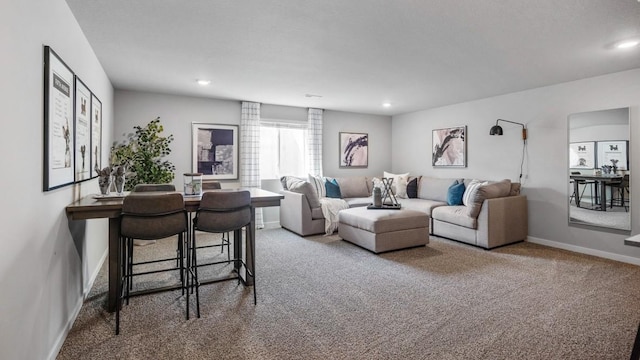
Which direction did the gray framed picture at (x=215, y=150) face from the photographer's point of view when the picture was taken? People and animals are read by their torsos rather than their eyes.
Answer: facing the viewer

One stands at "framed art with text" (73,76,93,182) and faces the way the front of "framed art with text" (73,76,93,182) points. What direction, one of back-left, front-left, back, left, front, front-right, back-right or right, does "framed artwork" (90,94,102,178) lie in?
left

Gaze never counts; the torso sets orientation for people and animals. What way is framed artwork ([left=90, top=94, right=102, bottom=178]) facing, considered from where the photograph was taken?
facing to the right of the viewer

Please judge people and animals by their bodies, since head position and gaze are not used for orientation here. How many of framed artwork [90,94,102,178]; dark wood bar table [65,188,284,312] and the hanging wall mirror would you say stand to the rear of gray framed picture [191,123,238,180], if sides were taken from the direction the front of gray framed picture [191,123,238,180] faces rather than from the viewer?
0

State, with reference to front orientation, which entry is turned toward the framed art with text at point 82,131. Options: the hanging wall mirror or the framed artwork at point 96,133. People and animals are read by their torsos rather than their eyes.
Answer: the hanging wall mirror

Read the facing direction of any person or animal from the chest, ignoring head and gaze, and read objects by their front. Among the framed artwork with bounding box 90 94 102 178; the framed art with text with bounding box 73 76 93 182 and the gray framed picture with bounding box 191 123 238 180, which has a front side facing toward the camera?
the gray framed picture

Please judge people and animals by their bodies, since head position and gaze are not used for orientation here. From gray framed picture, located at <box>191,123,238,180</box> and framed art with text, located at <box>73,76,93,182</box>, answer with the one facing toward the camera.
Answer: the gray framed picture

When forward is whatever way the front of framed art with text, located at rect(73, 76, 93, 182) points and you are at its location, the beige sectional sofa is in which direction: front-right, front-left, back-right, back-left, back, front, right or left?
front

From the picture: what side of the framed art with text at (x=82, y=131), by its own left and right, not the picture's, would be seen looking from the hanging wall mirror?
front

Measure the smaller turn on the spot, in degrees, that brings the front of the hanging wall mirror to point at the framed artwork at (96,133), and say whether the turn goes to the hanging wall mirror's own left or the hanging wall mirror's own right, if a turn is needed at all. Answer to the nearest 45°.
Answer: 0° — it already faces it

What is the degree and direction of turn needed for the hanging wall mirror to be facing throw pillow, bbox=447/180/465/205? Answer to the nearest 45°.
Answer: approximately 45° to its right

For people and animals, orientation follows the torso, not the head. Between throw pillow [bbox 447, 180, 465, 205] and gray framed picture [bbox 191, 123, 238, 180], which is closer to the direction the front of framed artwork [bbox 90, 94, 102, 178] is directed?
the throw pillow

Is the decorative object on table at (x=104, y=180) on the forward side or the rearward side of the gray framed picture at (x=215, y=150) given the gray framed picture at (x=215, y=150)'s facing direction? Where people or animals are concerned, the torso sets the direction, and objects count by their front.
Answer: on the forward side

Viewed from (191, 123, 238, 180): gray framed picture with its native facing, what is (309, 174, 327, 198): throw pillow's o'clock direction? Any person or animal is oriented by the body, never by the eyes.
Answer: The throw pillow is roughly at 9 o'clock from the gray framed picture.

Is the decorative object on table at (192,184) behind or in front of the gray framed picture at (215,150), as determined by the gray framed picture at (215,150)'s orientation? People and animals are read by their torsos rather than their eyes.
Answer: in front

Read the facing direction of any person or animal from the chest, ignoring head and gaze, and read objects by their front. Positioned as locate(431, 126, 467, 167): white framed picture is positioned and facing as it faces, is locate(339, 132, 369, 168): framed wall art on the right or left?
on its right

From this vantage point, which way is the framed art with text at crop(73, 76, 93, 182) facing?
to the viewer's right

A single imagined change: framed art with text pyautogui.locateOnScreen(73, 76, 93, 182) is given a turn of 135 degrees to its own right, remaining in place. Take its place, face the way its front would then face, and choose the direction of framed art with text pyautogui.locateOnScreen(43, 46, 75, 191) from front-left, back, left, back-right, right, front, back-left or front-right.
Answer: front-left

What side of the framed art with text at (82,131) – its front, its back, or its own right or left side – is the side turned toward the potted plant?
left

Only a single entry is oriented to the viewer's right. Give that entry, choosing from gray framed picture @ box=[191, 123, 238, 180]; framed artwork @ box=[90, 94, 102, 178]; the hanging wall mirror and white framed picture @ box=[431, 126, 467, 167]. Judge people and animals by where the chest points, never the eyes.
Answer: the framed artwork
